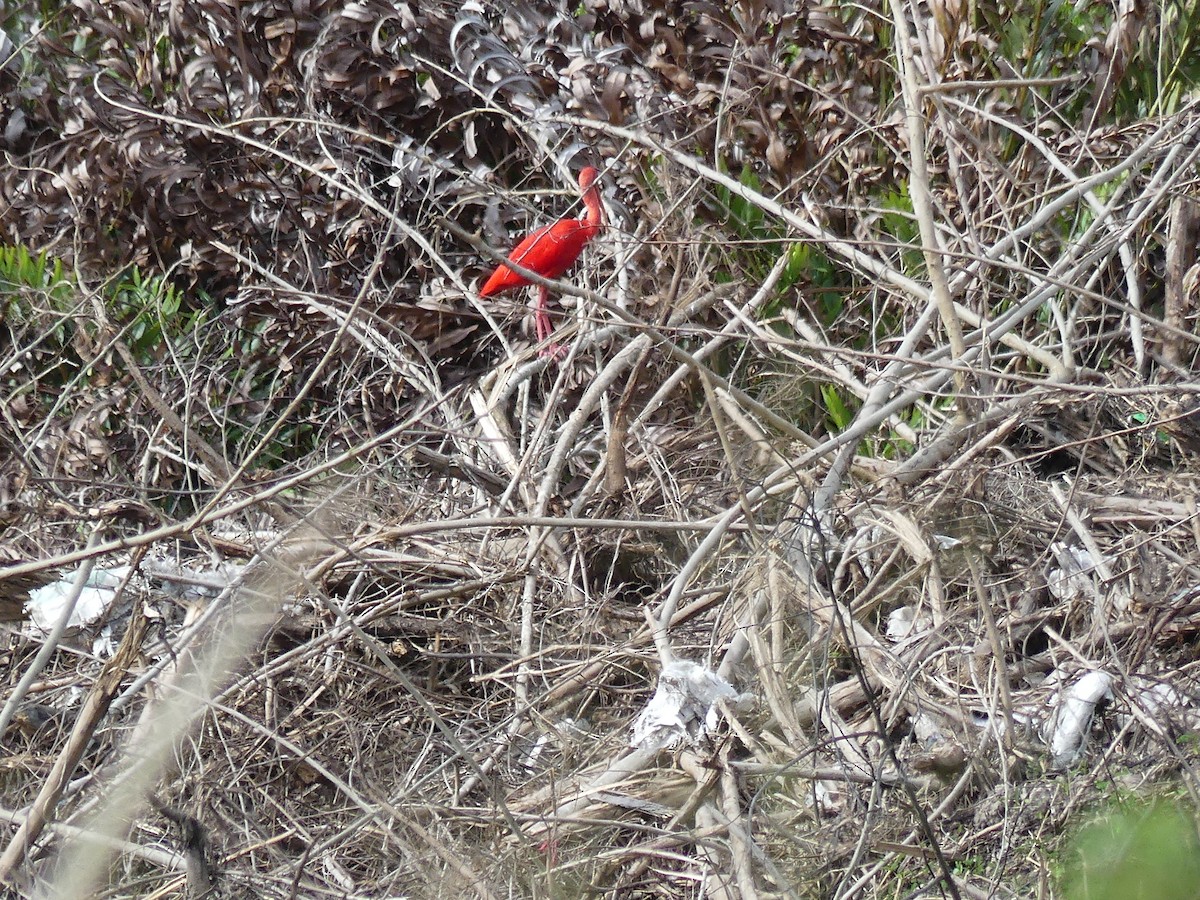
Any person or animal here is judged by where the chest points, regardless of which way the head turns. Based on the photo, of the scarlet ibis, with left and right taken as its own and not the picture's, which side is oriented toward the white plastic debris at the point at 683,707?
right

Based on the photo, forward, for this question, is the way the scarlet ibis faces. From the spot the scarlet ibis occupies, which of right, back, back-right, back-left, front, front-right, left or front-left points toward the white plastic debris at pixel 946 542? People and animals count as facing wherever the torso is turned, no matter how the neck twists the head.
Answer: front-right

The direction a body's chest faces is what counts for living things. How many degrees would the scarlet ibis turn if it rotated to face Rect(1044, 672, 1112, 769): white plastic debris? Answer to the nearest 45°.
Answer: approximately 45° to its right

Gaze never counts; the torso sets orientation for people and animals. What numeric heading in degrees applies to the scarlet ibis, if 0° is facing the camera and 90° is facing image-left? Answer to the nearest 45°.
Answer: approximately 270°

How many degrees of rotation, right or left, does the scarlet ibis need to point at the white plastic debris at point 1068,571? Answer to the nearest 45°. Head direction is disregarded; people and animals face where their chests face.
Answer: approximately 45° to its right

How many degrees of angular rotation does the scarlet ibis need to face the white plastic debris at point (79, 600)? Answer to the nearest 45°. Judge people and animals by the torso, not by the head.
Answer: approximately 135° to its right
